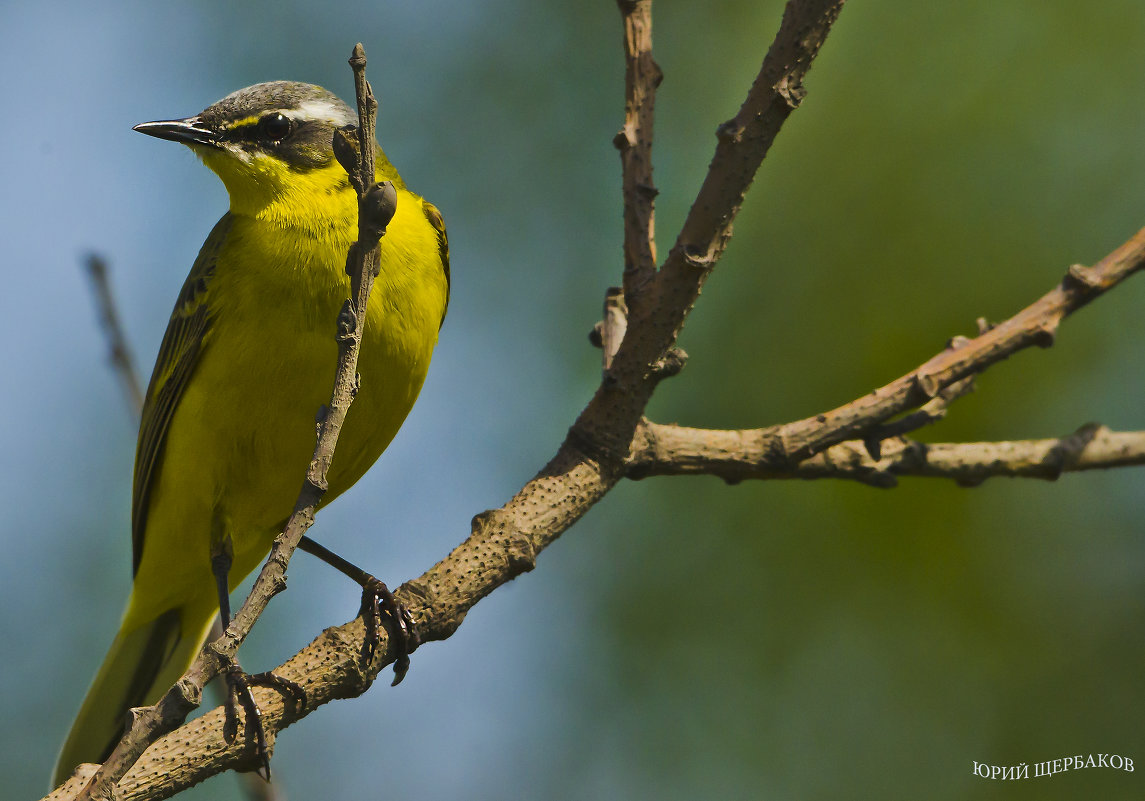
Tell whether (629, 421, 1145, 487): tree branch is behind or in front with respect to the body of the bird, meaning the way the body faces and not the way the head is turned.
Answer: in front

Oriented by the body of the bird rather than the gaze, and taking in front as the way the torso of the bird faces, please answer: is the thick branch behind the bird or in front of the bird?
in front

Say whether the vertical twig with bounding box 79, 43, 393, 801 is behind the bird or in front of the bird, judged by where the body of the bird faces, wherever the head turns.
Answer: in front

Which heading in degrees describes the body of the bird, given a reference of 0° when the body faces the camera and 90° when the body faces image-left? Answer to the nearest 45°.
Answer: approximately 315°
